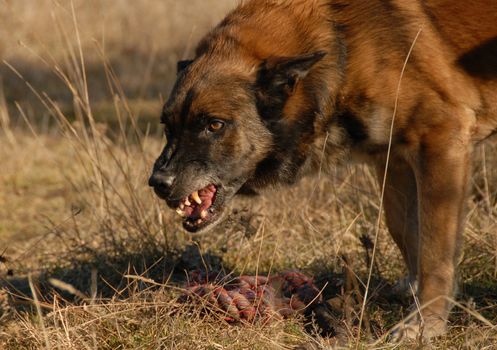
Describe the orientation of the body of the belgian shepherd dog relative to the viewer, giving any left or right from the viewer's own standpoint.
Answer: facing to the left of the viewer
